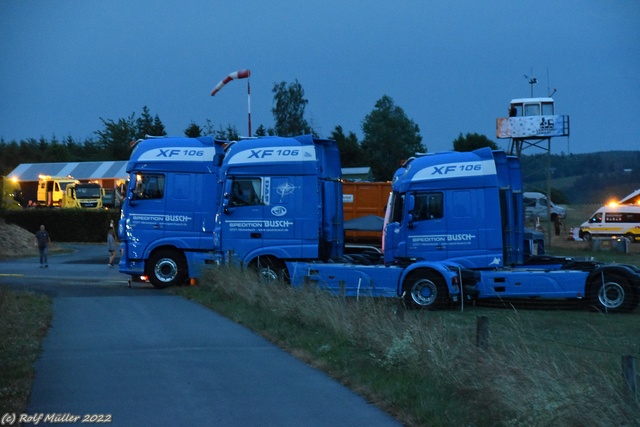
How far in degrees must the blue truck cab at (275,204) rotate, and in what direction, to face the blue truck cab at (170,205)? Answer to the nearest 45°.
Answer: approximately 45° to its right

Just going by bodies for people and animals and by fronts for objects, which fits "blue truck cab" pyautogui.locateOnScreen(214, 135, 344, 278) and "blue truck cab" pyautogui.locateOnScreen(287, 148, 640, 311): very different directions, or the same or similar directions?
same or similar directions

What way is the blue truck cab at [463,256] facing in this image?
to the viewer's left

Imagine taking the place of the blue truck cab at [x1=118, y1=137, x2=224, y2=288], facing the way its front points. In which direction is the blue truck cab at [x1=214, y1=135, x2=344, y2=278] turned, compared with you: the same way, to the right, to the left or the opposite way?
the same way

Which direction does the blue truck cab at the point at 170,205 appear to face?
to the viewer's left

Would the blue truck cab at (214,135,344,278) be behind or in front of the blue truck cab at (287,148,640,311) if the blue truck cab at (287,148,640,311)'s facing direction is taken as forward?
in front

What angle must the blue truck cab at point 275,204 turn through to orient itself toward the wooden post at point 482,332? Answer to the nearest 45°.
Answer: approximately 90° to its left

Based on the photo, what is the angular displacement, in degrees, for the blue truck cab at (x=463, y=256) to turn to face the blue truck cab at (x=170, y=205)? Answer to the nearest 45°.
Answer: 0° — it already faces it

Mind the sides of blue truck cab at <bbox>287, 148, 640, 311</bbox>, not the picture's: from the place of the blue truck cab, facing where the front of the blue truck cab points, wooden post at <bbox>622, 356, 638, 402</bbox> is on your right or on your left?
on your left

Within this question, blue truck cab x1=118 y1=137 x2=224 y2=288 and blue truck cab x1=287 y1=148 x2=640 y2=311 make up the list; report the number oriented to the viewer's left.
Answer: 2

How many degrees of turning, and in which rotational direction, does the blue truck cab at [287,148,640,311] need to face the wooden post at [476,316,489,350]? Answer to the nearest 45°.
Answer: approximately 90° to its left
